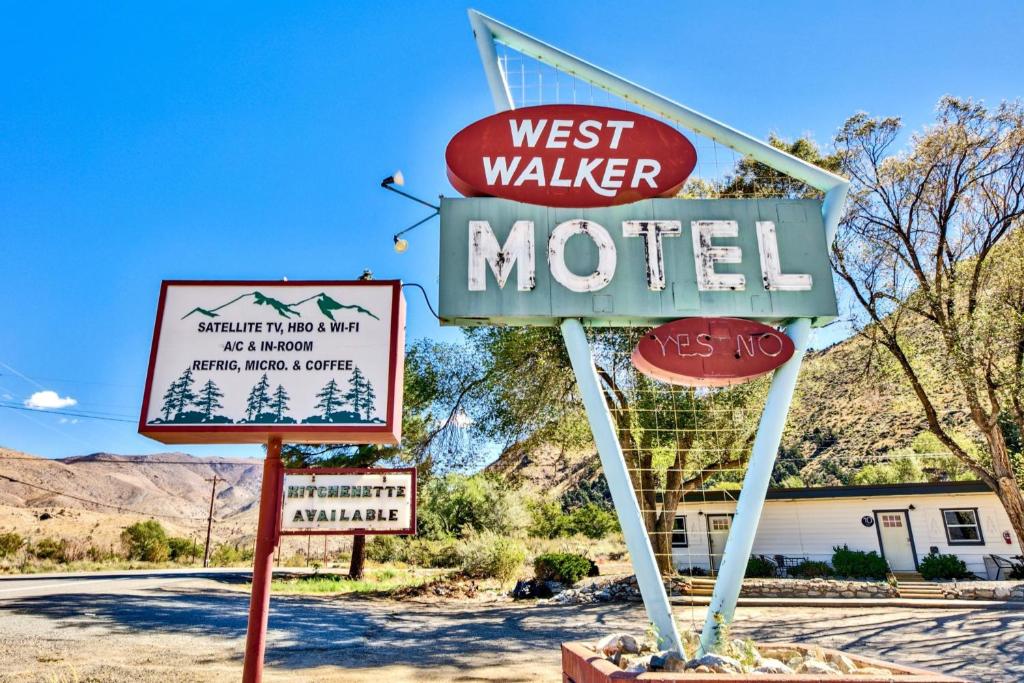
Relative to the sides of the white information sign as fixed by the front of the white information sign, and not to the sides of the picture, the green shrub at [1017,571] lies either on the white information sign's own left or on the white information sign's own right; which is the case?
on the white information sign's own left

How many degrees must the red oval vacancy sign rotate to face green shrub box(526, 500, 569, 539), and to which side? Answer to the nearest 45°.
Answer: approximately 180°

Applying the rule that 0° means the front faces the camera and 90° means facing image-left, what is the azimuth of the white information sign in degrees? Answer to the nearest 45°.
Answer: approximately 0°

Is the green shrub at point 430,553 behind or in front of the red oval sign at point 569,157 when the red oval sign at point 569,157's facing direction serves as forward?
behind

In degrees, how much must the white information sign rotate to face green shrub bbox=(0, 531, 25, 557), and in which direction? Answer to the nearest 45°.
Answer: approximately 180°

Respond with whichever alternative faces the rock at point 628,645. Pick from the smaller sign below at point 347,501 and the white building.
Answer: the white building

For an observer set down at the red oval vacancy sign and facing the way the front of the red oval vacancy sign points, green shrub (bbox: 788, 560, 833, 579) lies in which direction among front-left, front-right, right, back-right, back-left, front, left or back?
back

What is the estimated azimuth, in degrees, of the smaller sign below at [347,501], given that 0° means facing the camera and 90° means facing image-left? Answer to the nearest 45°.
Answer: approximately 0°

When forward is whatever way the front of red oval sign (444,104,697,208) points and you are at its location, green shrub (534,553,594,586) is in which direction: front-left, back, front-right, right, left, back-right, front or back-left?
back
